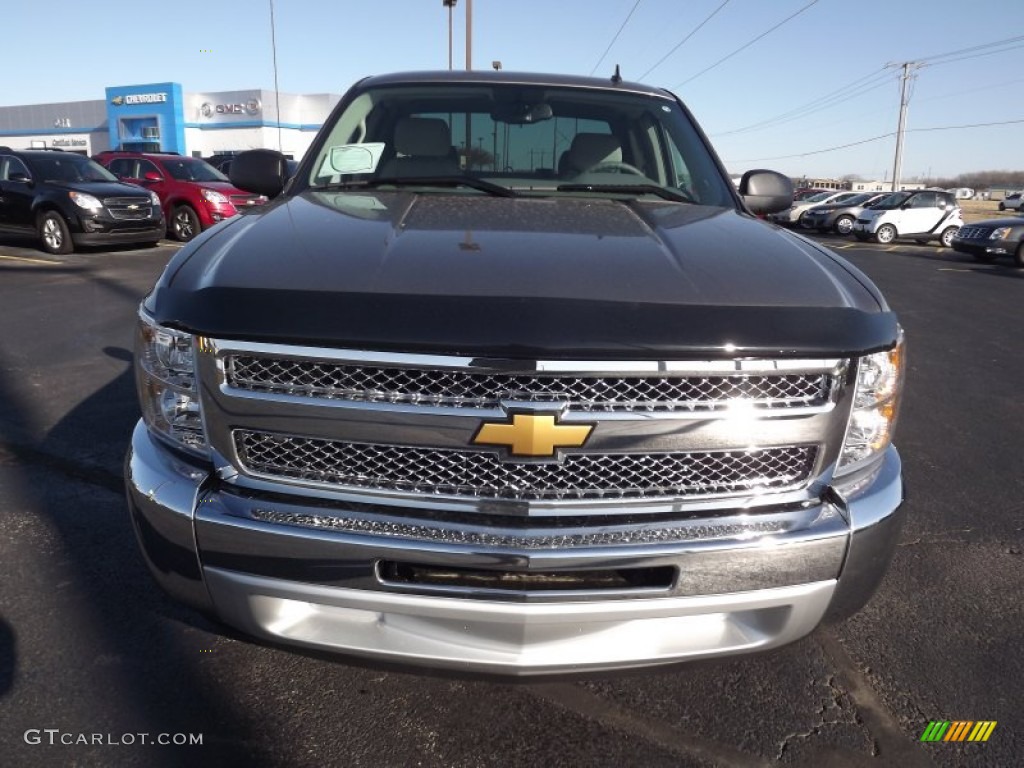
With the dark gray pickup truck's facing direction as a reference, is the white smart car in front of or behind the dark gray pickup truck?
behind

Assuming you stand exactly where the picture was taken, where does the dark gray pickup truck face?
facing the viewer

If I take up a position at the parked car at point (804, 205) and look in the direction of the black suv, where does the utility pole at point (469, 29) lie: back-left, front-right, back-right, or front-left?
front-right

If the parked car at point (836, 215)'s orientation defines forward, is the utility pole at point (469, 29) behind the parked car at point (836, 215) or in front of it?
in front

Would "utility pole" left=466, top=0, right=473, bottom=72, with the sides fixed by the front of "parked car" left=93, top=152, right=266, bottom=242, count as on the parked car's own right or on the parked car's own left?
on the parked car's own left

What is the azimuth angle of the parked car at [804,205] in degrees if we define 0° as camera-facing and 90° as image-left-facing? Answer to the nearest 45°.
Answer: approximately 45°

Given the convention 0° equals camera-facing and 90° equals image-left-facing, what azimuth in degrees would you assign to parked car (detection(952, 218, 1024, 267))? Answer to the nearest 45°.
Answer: approximately 45°

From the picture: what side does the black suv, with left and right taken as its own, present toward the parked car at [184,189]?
left

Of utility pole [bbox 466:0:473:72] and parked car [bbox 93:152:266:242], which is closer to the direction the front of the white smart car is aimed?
the parked car

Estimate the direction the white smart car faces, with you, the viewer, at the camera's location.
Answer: facing the viewer and to the left of the viewer

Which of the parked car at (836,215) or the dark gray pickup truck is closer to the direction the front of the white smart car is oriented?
the dark gray pickup truck

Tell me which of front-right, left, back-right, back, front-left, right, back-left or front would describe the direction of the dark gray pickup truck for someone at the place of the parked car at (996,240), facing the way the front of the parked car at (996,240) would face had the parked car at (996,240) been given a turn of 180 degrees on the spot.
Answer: back-right

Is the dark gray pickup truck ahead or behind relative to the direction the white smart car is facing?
ahead

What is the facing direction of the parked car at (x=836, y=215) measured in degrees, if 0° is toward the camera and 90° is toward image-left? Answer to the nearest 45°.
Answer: approximately 45°

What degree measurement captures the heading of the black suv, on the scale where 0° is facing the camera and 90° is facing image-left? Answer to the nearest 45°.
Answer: approximately 315°

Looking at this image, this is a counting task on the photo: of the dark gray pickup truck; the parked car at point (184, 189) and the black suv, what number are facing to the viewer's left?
0

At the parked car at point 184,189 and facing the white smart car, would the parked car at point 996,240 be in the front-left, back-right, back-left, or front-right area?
front-right
